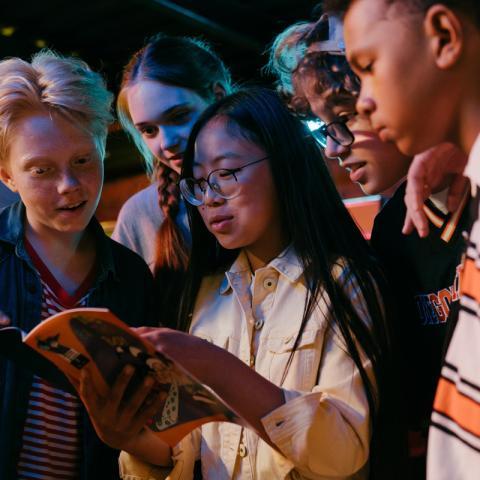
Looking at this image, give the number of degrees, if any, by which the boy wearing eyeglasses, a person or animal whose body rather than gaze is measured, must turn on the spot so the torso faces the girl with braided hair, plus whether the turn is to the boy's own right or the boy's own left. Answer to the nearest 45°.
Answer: approximately 90° to the boy's own right

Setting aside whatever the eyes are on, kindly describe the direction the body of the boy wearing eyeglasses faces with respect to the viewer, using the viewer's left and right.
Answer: facing the viewer and to the left of the viewer

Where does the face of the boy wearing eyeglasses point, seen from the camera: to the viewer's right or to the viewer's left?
to the viewer's left

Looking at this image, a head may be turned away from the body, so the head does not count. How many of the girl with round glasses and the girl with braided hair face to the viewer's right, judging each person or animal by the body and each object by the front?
0

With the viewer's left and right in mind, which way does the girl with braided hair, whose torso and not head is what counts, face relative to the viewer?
facing the viewer

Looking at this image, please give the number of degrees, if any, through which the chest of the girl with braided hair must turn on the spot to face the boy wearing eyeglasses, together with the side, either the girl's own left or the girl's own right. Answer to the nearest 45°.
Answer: approximately 45° to the girl's own left

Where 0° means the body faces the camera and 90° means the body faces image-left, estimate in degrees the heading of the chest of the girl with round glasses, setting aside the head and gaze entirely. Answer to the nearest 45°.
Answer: approximately 45°

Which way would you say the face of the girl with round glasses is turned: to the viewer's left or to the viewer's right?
to the viewer's left

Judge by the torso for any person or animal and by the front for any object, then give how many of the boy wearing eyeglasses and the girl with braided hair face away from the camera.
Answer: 0

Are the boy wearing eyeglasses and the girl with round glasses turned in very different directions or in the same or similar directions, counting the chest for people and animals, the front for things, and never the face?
same or similar directions
